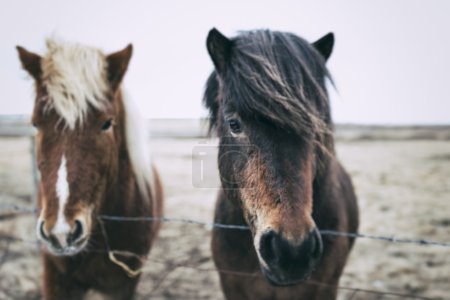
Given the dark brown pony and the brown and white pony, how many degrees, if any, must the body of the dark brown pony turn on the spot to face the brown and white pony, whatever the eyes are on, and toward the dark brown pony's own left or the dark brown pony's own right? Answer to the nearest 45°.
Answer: approximately 135° to the dark brown pony's own right

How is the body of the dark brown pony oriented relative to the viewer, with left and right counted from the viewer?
facing the viewer
